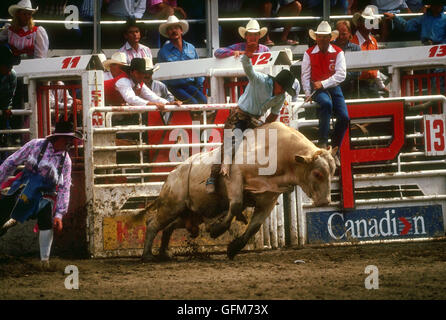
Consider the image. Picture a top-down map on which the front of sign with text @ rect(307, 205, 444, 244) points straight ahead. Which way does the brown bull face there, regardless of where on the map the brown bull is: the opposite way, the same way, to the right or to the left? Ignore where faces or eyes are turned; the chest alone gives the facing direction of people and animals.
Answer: to the left

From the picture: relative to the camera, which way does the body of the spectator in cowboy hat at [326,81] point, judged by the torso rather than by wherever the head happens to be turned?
toward the camera

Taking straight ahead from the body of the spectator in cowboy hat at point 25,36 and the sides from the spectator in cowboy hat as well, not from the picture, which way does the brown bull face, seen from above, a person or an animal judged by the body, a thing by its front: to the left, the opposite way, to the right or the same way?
to the left

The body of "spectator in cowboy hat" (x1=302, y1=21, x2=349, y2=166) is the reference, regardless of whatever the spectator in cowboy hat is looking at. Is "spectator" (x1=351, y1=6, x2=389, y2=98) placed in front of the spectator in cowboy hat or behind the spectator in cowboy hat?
behind

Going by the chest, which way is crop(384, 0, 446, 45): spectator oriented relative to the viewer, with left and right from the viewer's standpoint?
facing the viewer and to the left of the viewer

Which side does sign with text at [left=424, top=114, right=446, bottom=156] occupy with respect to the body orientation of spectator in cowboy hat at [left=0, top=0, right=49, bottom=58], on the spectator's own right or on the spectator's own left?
on the spectator's own left

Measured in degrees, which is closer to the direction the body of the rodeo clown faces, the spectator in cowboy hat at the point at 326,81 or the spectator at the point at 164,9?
the spectator in cowboy hat

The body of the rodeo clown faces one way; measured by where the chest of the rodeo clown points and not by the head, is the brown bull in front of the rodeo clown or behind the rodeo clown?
in front

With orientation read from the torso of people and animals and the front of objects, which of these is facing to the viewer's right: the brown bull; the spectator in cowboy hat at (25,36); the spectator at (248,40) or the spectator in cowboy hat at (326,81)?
the brown bull

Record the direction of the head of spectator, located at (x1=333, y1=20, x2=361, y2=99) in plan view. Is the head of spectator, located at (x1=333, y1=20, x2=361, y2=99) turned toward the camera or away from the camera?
toward the camera

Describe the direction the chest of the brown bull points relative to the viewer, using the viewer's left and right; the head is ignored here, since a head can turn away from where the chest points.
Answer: facing to the right of the viewer

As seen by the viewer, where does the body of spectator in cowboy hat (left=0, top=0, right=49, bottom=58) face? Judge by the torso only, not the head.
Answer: toward the camera
